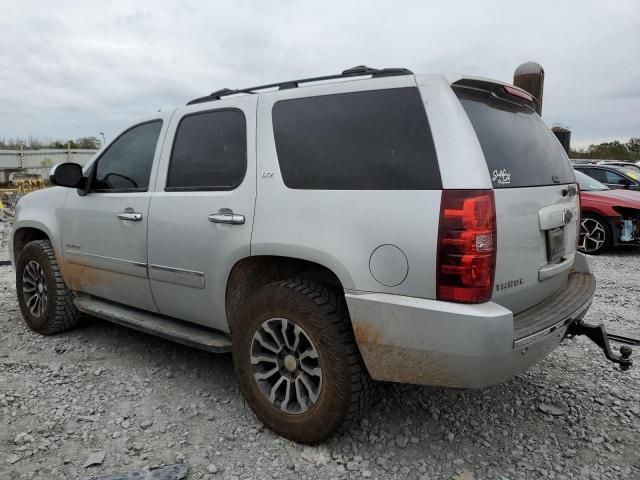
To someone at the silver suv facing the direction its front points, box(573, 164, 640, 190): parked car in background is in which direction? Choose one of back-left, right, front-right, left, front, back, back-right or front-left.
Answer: right

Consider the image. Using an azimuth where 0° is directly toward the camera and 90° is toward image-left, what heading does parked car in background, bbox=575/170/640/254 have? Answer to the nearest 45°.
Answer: approximately 315°

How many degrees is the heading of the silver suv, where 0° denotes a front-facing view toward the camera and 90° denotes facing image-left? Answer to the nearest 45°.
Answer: approximately 135°

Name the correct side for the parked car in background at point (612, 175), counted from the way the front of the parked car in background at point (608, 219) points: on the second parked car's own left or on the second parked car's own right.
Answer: on the second parked car's own left

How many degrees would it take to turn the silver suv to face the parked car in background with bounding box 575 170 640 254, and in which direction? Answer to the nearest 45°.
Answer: approximately 90° to its right
